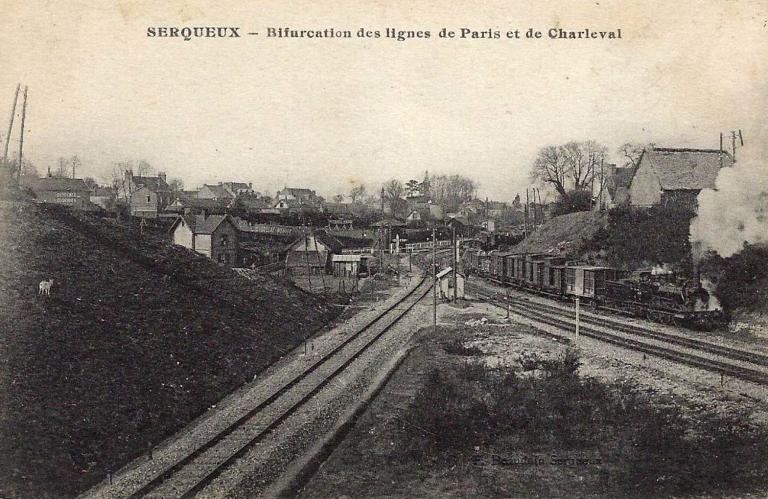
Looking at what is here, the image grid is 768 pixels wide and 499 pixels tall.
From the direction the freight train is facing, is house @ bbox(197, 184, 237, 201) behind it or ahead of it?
behind

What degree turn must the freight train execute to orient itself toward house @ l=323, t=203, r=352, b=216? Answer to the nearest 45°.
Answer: approximately 180°

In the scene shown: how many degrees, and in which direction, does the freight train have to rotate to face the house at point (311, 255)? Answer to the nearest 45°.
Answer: approximately 180°

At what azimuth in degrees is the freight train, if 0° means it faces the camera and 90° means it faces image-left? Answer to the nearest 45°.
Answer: approximately 315°

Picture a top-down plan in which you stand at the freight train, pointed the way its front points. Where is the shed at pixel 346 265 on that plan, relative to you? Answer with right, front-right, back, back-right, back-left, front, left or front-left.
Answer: back

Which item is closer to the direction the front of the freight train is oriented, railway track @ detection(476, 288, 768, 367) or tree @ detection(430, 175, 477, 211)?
the railway track

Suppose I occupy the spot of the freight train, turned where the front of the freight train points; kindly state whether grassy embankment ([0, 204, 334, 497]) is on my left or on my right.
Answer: on my right

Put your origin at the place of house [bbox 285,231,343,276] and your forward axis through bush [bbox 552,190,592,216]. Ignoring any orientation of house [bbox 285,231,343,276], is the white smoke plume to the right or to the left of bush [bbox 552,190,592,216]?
right

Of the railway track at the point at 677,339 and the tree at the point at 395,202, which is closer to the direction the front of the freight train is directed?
the railway track

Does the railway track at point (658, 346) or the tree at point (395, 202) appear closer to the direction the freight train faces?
the railway track

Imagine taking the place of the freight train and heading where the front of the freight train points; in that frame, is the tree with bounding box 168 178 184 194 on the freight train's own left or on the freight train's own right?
on the freight train's own right
